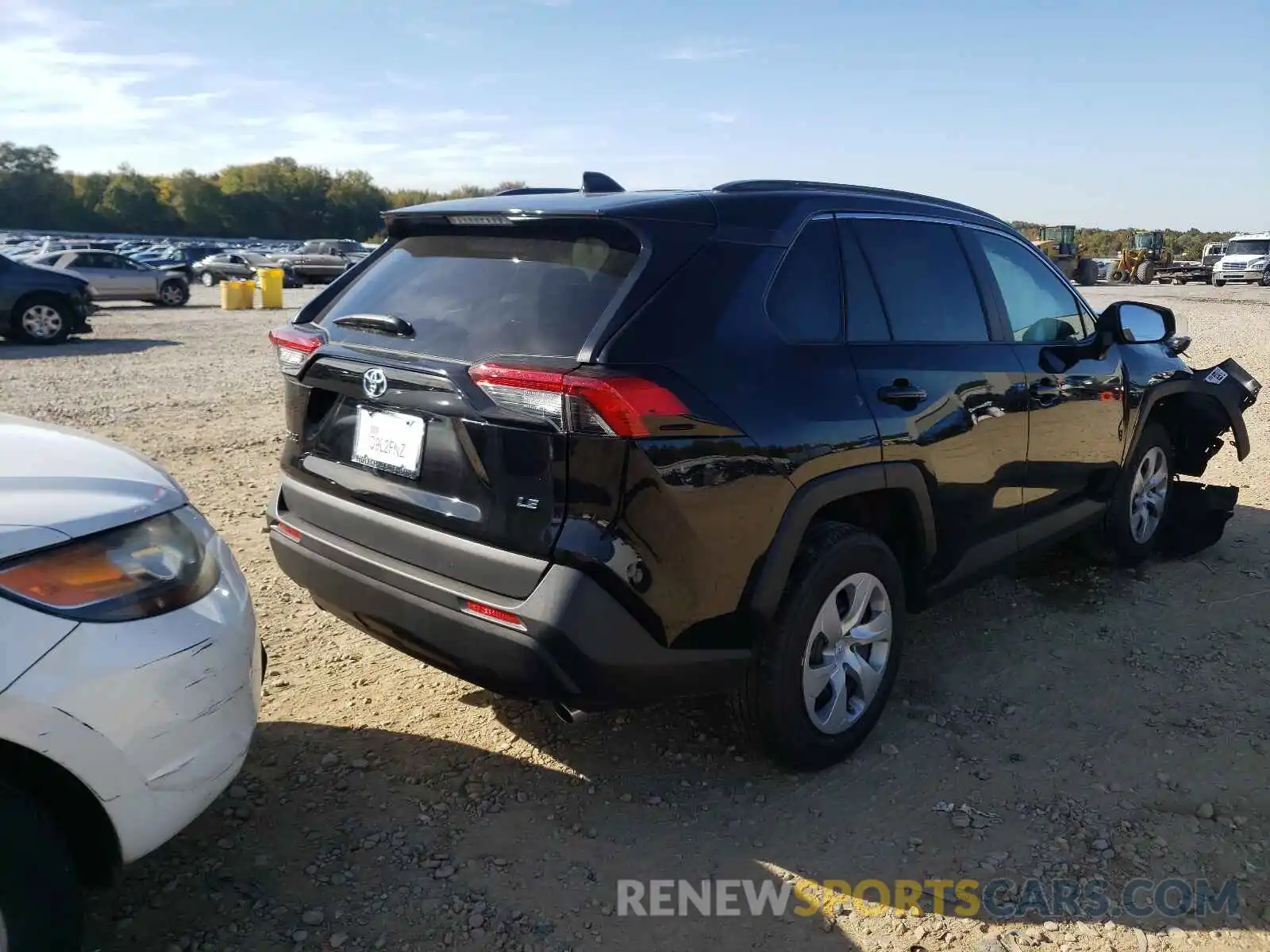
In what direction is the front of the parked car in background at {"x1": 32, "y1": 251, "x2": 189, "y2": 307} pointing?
to the viewer's right

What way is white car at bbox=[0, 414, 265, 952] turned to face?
to the viewer's right

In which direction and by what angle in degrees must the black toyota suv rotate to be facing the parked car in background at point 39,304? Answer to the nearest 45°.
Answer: approximately 90° to its left

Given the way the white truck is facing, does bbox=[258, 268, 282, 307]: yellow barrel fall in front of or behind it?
in front

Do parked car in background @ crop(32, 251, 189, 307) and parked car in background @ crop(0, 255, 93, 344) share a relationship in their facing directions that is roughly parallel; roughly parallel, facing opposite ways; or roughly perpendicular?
roughly parallel

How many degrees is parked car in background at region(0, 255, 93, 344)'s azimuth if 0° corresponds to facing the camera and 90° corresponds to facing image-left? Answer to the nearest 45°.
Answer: approximately 270°

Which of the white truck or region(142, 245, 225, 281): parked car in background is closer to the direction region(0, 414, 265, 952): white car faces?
the white truck
